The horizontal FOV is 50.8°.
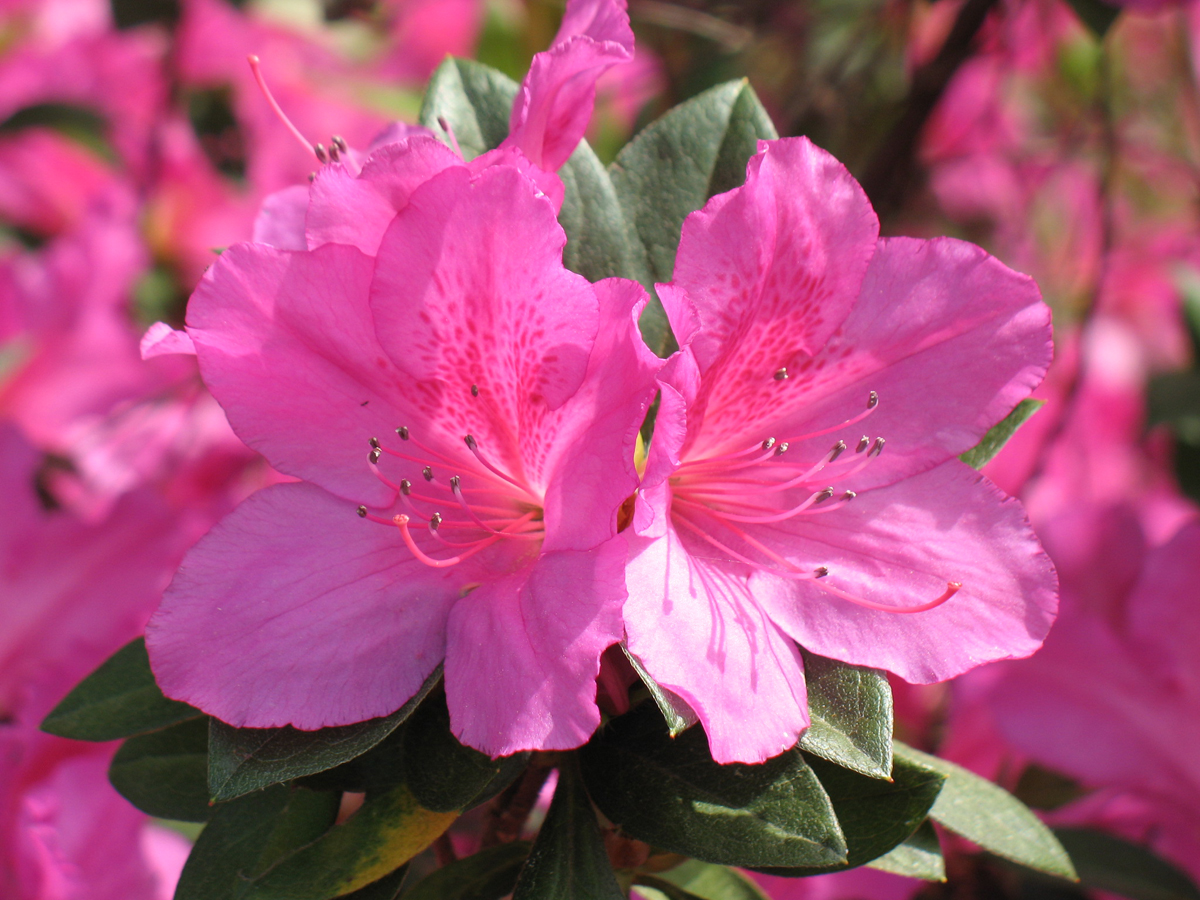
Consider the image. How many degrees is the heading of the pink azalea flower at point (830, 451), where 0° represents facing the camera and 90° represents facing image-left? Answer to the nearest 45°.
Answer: approximately 315°
